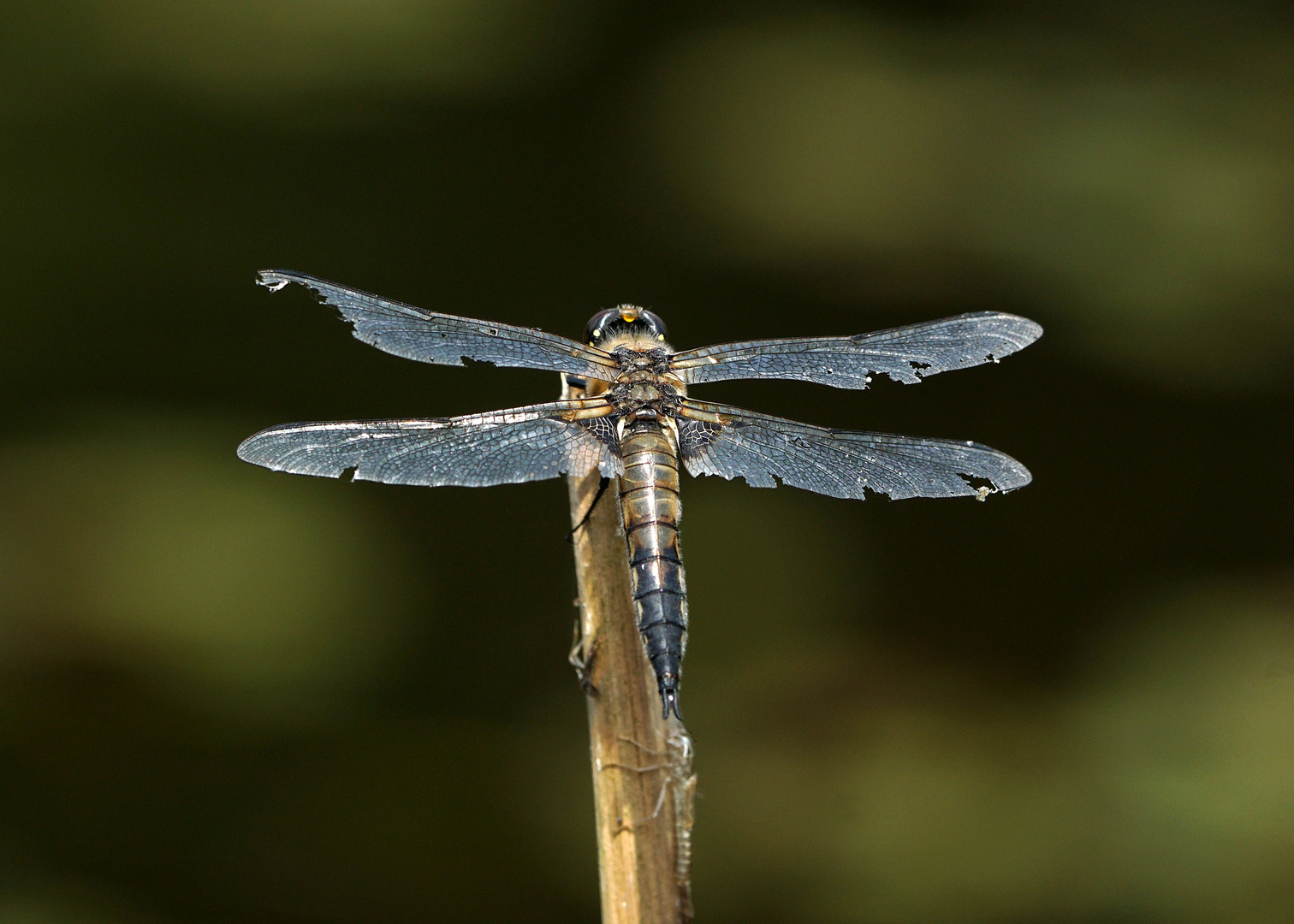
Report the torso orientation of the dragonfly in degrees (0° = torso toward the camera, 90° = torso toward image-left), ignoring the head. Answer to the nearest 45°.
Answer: approximately 180°
